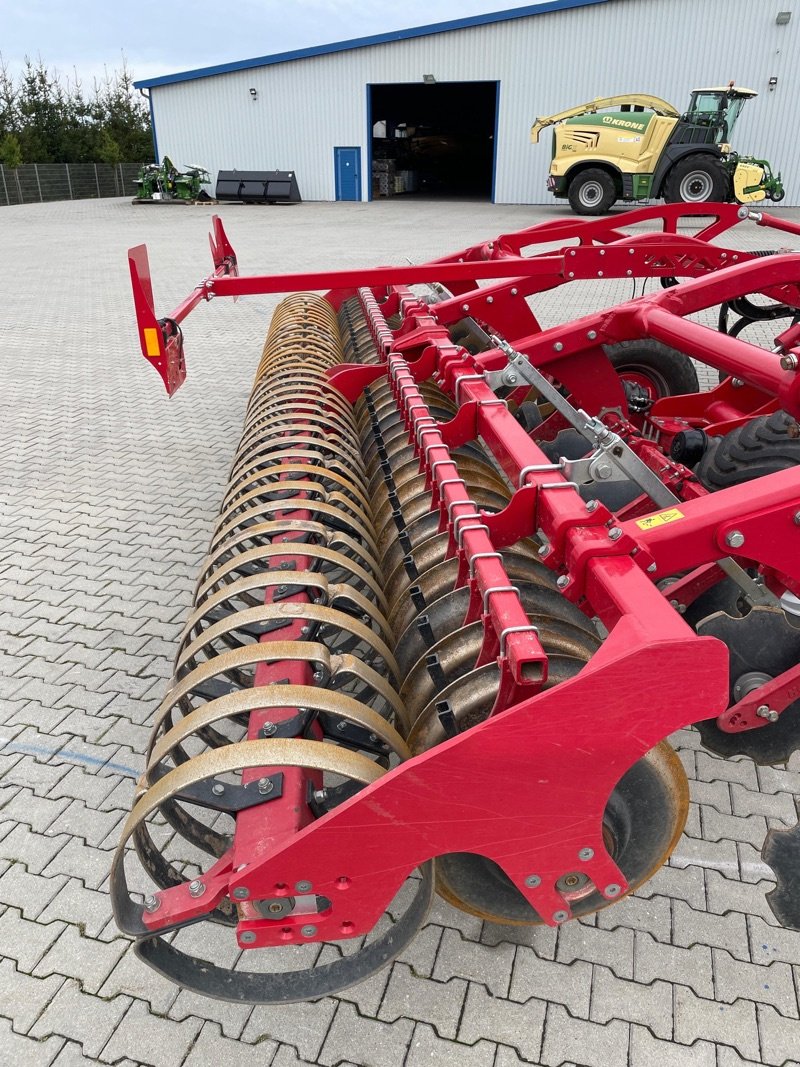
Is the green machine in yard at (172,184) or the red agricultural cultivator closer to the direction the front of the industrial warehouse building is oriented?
the red agricultural cultivator

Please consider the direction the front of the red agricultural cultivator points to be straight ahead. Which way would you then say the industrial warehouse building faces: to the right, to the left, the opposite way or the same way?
to the right

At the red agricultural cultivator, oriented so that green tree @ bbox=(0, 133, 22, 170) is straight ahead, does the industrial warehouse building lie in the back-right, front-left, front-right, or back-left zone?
front-right

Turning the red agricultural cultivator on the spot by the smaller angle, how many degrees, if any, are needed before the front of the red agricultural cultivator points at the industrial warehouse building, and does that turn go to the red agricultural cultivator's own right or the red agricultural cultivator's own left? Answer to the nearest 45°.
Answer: approximately 90° to the red agricultural cultivator's own left

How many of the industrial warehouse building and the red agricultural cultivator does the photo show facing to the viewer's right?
1

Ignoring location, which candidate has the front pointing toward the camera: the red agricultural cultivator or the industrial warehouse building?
the industrial warehouse building

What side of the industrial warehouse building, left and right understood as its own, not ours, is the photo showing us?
front

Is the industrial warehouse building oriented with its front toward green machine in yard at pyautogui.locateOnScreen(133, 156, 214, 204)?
no

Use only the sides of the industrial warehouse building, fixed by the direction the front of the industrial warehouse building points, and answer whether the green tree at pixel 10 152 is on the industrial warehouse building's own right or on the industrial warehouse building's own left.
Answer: on the industrial warehouse building's own right

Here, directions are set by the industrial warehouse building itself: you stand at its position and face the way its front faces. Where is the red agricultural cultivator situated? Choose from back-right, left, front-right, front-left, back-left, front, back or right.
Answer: front

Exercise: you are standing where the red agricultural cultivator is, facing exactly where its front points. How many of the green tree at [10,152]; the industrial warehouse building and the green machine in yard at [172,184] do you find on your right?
0

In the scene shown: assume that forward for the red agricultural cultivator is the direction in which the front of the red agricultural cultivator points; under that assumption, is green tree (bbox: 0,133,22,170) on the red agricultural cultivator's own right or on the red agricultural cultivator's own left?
on the red agricultural cultivator's own left

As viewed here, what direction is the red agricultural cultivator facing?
to the viewer's right

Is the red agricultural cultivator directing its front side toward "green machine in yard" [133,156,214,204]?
no
